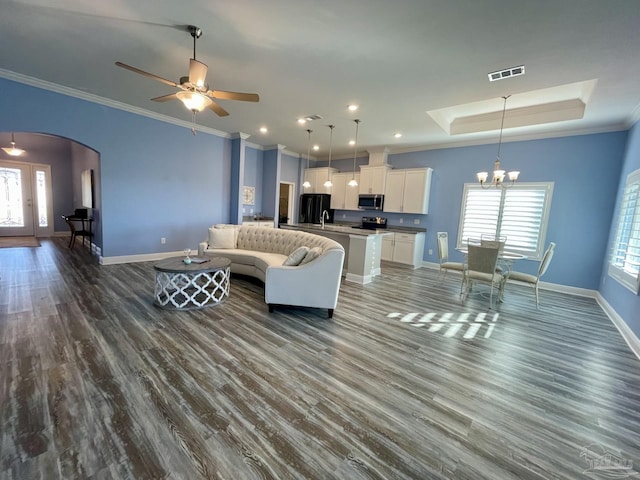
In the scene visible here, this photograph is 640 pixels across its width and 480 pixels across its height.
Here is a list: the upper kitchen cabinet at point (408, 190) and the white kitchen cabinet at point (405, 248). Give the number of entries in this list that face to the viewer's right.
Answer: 0

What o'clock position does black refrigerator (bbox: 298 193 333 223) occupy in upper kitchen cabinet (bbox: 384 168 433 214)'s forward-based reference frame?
The black refrigerator is roughly at 2 o'clock from the upper kitchen cabinet.

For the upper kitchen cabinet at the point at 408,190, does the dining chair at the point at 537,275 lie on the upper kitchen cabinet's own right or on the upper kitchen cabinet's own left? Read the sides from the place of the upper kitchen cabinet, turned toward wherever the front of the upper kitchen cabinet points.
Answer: on the upper kitchen cabinet's own left

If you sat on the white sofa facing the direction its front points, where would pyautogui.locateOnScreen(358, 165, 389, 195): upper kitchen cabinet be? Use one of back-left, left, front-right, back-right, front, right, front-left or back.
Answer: back

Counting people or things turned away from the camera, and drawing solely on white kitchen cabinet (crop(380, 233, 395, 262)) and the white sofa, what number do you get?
0

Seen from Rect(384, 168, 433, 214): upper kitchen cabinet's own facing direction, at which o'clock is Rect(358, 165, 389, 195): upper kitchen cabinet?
Rect(358, 165, 389, 195): upper kitchen cabinet is roughly at 2 o'clock from Rect(384, 168, 433, 214): upper kitchen cabinet.

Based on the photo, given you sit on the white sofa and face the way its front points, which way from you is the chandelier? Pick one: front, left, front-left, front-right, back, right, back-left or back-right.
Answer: back-left

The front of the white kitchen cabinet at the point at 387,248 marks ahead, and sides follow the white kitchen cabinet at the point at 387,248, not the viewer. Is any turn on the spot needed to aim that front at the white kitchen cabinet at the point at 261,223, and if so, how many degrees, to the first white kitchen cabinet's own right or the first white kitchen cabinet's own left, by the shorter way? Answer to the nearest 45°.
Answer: approximately 45° to the first white kitchen cabinet's own right

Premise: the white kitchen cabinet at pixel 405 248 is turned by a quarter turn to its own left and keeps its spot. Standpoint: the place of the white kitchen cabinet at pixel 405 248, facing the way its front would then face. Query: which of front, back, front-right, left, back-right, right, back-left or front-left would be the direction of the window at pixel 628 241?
front

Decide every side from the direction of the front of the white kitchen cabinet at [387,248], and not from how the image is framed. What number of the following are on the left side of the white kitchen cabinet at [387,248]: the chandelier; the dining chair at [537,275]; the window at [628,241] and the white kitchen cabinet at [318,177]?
3

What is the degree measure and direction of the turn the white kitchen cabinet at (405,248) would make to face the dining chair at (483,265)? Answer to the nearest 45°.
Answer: approximately 90° to its left

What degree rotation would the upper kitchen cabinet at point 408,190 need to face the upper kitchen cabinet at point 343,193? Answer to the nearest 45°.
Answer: approximately 45° to its right

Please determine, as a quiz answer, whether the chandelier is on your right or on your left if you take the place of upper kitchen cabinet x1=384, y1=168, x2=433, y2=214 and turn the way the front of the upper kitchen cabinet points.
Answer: on your left
